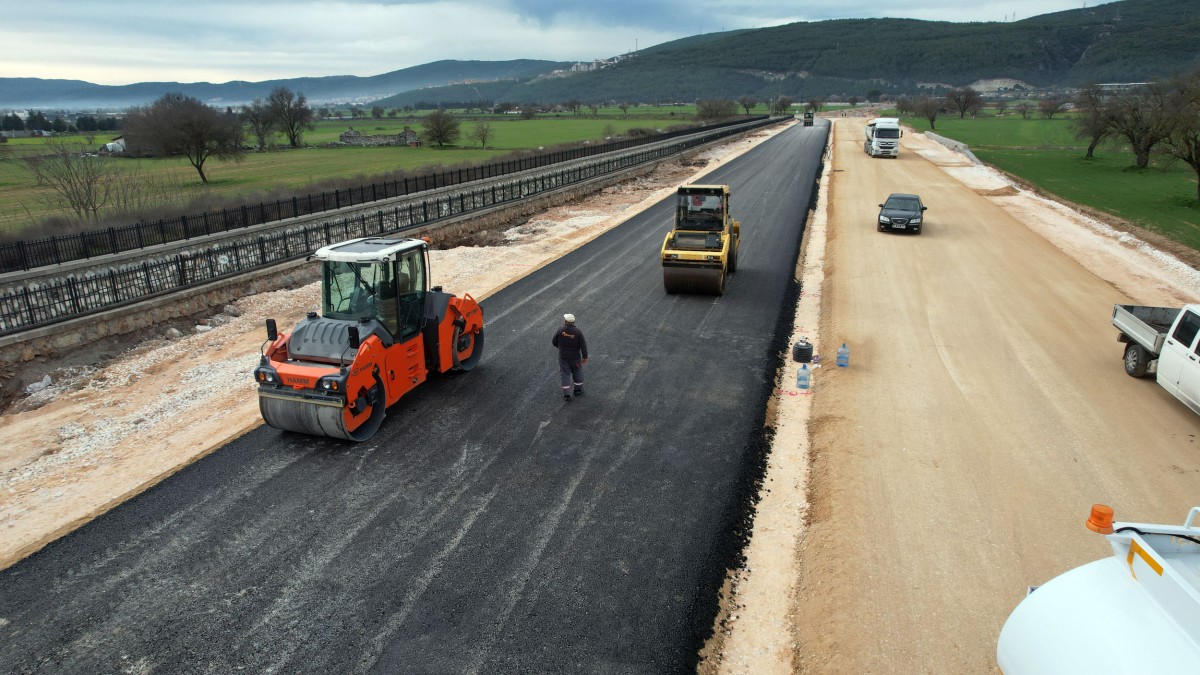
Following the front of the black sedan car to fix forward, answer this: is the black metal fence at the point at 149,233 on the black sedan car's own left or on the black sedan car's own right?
on the black sedan car's own right

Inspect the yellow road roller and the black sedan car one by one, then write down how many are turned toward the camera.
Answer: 2

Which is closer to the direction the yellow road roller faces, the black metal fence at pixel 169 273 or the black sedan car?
the black metal fence

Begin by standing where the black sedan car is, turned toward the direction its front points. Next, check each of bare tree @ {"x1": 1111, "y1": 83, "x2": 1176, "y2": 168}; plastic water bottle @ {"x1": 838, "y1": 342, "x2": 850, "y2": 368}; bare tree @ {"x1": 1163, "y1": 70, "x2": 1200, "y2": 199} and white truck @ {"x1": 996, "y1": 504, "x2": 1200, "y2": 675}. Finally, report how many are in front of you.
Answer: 2

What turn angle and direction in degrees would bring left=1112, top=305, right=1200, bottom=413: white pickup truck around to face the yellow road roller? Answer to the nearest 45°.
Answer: approximately 135° to its right

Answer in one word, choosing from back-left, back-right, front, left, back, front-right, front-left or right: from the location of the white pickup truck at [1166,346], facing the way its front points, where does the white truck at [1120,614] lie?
front-right

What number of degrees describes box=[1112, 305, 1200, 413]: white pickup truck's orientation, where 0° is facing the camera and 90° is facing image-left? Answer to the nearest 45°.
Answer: approximately 315°

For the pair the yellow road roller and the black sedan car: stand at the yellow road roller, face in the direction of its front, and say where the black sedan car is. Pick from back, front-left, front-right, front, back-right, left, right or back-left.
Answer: back-left

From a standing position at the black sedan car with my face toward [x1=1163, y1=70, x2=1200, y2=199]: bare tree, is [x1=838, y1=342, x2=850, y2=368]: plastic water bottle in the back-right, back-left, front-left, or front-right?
back-right

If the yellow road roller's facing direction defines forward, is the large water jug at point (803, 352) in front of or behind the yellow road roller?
in front

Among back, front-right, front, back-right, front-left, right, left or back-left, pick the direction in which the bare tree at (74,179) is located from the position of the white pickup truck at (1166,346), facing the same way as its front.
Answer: back-right

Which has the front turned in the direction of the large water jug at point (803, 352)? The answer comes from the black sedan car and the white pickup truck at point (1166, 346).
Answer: the black sedan car

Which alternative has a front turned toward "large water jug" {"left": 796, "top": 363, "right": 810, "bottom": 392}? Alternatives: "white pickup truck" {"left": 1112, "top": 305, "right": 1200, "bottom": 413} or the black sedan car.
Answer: the black sedan car
